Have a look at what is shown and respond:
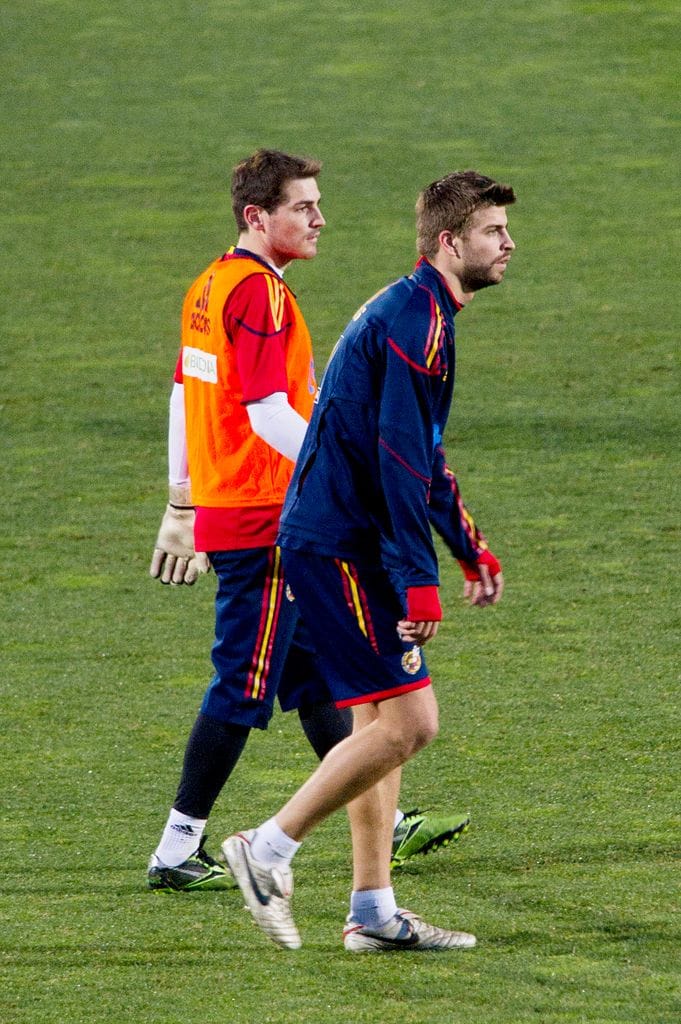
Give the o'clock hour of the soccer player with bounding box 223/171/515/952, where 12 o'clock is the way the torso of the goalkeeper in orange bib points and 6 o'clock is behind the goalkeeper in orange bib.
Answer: The soccer player is roughly at 2 o'clock from the goalkeeper in orange bib.

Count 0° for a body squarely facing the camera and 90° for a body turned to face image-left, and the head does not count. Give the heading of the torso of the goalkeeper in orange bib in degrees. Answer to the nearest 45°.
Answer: approximately 270°

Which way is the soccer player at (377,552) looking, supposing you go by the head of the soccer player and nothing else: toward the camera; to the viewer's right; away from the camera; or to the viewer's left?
to the viewer's right

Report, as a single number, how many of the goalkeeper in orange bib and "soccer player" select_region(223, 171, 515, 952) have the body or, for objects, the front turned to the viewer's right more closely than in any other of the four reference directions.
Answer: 2

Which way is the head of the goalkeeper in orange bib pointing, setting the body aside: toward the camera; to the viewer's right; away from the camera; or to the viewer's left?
to the viewer's right

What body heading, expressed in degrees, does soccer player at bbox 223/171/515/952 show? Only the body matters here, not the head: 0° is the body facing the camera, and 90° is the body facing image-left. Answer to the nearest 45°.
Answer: approximately 270°

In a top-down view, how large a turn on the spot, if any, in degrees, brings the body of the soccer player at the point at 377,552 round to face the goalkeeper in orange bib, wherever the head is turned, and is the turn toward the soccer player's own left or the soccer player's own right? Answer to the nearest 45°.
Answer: approximately 135° to the soccer player's own left
